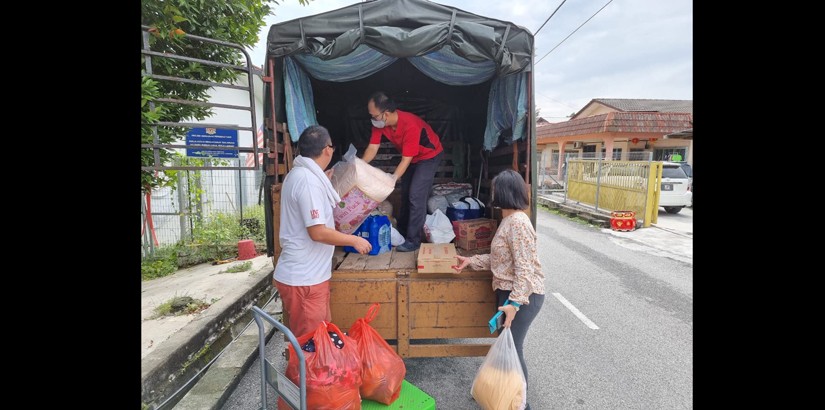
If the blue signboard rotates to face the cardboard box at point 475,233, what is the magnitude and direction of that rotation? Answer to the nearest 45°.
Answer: approximately 45° to its left

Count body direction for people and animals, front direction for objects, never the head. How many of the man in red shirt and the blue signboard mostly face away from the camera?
0

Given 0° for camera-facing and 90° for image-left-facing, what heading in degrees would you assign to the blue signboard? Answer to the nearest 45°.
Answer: approximately 0°

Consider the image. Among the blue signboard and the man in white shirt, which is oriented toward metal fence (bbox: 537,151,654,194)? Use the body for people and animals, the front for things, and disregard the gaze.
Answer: the man in white shirt

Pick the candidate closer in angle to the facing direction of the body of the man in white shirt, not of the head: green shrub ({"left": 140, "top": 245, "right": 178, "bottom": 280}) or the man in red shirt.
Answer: the man in red shirt

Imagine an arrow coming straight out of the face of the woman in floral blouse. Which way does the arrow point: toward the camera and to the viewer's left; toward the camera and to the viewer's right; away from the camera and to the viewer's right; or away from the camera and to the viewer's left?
away from the camera and to the viewer's left

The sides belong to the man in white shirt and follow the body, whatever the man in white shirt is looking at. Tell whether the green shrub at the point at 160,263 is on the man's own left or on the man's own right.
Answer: on the man's own left

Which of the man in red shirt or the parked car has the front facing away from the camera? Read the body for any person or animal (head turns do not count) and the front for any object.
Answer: the parked car

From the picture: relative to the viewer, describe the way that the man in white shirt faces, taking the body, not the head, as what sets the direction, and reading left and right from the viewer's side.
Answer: facing away from the viewer and to the right of the viewer

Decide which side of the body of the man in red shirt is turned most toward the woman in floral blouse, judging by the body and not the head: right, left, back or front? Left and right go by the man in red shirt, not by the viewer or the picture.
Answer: left

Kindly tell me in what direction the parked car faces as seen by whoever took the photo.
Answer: facing away from the viewer

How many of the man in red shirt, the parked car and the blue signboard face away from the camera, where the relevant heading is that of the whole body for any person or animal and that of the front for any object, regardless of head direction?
1

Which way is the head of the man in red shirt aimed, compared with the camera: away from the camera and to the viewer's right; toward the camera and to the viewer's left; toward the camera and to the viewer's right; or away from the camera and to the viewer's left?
toward the camera and to the viewer's left
